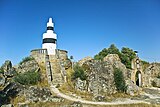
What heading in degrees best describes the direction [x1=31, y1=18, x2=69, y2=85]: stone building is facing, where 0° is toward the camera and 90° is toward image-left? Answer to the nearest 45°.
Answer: approximately 0°

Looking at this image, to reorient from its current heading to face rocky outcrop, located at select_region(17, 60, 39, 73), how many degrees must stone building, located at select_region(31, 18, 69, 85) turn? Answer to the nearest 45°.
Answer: approximately 45° to its right

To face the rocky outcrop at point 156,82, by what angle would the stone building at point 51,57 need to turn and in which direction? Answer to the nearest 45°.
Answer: approximately 90° to its left

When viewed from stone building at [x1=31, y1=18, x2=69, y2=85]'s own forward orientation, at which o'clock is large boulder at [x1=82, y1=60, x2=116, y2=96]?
The large boulder is roughly at 11 o'clock from the stone building.

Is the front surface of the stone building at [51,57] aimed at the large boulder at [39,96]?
yes

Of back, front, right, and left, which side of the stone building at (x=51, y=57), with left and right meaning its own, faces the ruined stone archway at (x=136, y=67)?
left
